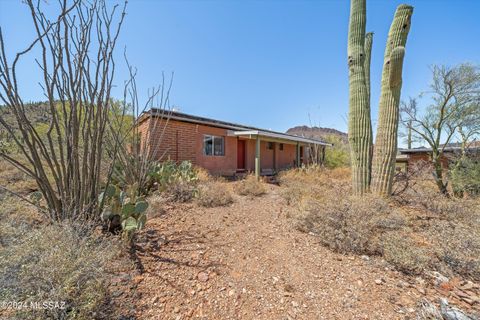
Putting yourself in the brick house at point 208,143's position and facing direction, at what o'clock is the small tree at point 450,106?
The small tree is roughly at 11 o'clock from the brick house.

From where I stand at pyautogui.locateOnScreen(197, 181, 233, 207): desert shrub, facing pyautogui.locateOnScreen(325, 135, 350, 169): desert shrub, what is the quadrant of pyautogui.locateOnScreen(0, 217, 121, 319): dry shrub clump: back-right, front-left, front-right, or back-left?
back-right

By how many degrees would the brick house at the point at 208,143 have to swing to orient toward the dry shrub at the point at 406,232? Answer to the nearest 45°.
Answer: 0° — it already faces it

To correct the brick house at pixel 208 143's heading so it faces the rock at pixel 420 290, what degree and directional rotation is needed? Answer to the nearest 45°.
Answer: approximately 45° to its right

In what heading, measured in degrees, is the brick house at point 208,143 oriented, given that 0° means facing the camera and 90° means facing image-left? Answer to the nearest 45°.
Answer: approximately 315°

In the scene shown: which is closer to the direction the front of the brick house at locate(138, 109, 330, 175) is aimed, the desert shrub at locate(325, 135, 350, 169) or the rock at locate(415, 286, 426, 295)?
the rock

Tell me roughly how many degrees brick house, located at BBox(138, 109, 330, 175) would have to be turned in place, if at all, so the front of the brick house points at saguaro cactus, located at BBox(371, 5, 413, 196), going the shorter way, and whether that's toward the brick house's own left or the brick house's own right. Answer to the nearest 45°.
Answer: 0° — it already faces it

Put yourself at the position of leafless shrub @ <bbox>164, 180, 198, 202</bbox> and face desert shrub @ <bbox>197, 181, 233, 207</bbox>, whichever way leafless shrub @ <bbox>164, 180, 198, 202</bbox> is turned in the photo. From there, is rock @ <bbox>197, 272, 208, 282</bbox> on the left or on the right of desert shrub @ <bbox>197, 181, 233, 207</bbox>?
right

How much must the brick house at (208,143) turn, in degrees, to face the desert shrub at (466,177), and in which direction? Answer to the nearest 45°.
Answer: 0° — it already faces it
